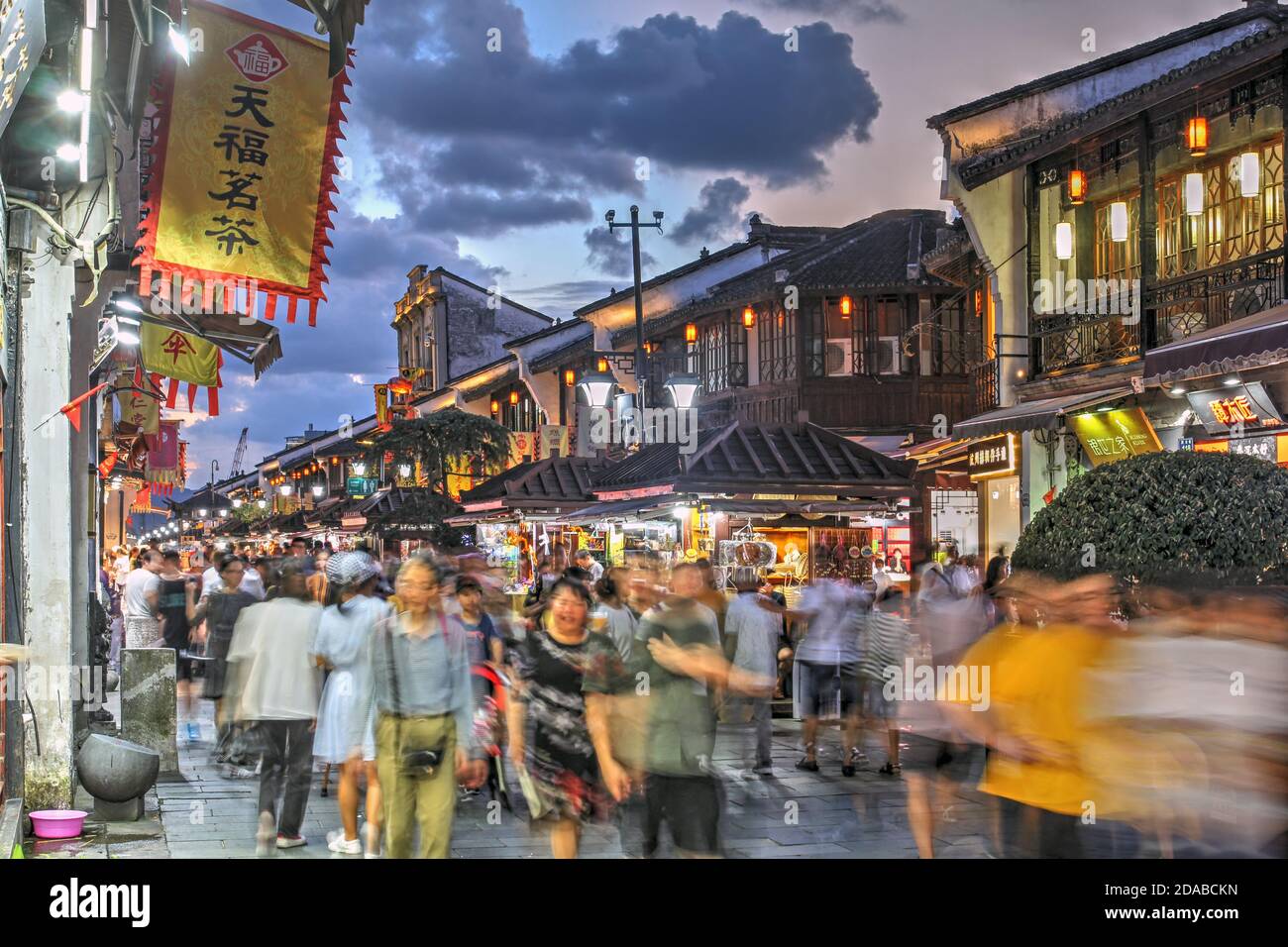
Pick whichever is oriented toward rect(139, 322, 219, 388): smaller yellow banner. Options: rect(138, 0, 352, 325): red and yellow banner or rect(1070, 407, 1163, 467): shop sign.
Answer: the shop sign

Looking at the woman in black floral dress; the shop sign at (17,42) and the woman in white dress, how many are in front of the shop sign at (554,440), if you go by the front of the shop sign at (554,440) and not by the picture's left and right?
3

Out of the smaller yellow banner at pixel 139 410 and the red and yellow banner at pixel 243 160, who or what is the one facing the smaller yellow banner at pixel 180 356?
the smaller yellow banner at pixel 139 410

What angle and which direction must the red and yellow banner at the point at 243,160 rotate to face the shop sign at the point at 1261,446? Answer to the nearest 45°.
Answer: approximately 90° to its left

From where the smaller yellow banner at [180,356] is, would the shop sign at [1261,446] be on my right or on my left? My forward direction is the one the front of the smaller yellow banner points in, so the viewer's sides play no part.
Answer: on my left

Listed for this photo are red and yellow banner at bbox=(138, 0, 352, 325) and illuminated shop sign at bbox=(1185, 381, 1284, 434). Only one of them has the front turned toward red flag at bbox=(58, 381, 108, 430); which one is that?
the illuminated shop sign

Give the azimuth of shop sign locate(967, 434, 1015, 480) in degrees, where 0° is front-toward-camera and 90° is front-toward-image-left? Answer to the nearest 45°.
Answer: approximately 45°

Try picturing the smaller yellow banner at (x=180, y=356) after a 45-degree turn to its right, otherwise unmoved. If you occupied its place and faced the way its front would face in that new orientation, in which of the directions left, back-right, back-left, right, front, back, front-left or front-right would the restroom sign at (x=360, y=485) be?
back-right

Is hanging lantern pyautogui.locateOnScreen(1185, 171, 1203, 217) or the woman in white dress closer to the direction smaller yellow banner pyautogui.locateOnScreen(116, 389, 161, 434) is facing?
the woman in white dress
